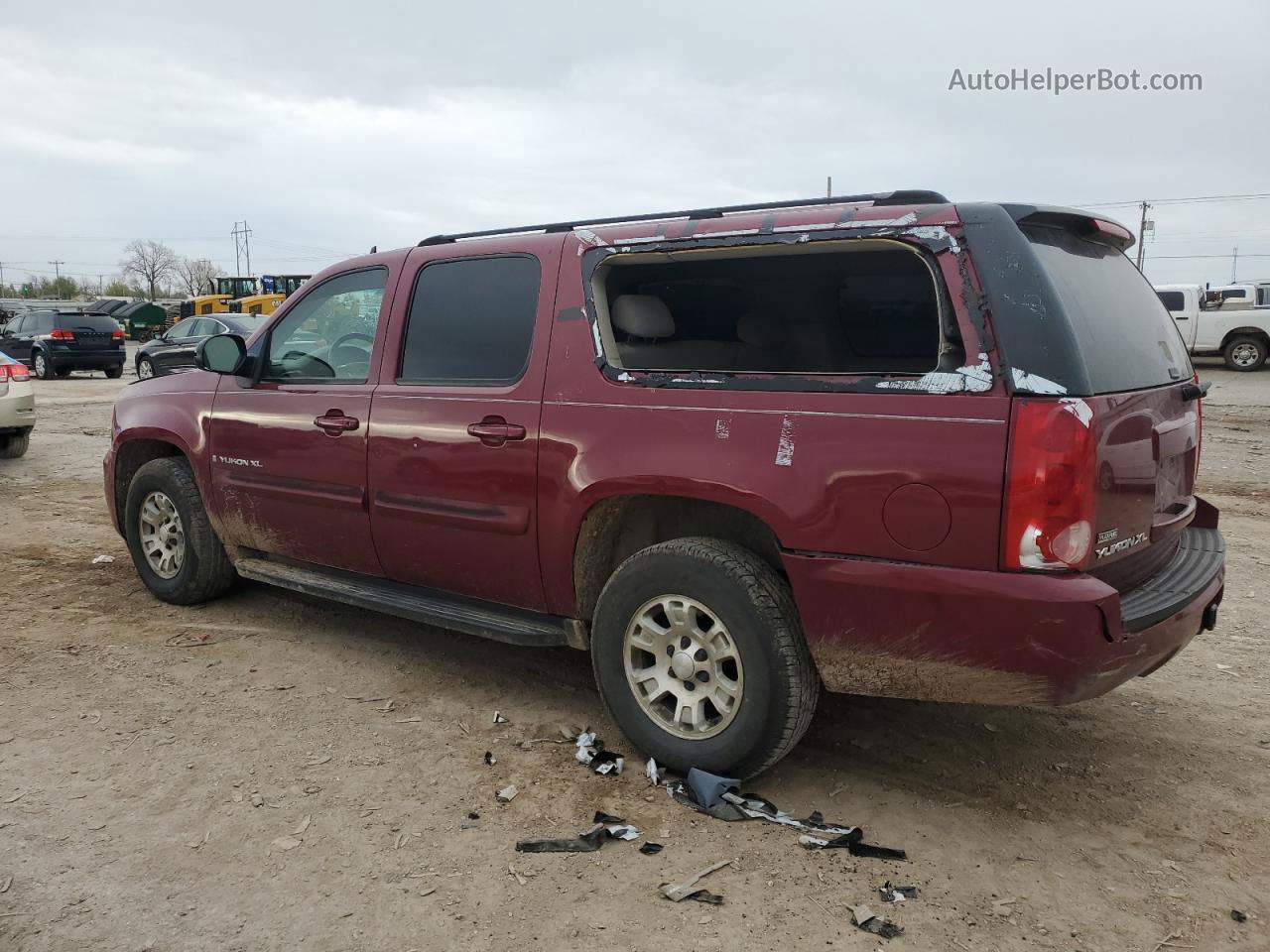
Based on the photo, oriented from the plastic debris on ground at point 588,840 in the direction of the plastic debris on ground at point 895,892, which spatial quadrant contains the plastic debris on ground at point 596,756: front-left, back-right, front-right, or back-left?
back-left

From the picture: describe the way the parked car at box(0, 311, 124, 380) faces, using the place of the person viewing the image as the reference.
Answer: facing away from the viewer and to the left of the viewer

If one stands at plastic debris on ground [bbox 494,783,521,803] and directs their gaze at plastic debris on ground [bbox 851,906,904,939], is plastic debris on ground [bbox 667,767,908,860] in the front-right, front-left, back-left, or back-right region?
front-left

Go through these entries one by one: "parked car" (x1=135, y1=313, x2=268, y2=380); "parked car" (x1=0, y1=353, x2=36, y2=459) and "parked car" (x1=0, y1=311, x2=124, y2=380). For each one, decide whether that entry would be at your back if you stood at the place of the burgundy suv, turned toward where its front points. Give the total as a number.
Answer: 0

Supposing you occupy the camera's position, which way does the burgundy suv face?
facing away from the viewer and to the left of the viewer

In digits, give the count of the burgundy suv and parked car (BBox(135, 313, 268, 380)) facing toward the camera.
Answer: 0

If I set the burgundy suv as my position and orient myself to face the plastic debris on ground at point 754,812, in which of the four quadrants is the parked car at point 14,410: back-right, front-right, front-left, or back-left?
back-right

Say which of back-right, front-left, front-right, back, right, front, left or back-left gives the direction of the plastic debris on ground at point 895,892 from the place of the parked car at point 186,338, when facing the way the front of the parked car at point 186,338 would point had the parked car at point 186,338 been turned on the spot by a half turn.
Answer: front-right

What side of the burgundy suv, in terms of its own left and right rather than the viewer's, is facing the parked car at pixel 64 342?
front

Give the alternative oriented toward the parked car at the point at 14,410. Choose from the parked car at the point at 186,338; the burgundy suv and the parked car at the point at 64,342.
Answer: the burgundy suv

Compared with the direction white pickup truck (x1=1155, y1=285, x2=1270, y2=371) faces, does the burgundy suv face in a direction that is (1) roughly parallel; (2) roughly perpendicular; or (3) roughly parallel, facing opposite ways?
roughly parallel

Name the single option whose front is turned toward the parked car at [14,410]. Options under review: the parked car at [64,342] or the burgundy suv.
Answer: the burgundy suv

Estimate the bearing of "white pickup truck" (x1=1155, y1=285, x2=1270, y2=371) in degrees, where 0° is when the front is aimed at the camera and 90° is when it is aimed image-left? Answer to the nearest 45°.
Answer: approximately 90°

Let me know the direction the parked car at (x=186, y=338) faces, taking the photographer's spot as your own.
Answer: facing away from the viewer and to the left of the viewer
